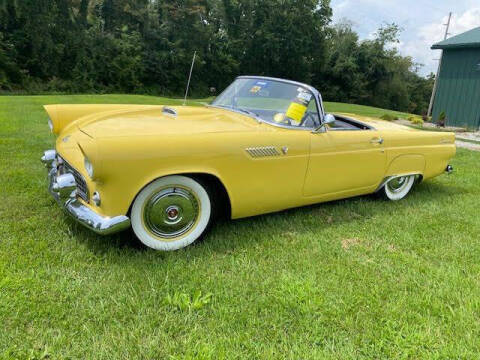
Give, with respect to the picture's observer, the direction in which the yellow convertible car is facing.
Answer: facing the viewer and to the left of the viewer
